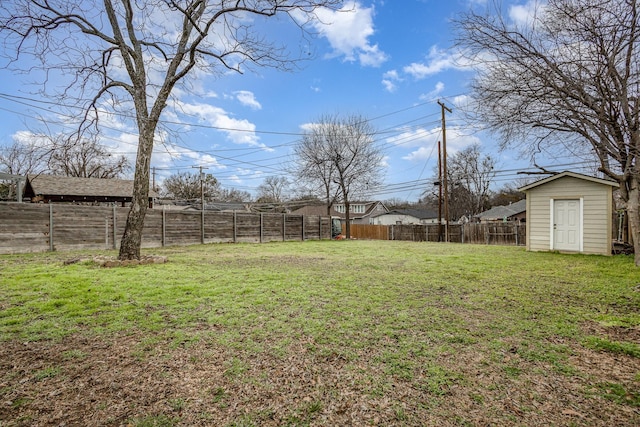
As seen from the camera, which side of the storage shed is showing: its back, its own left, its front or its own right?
front

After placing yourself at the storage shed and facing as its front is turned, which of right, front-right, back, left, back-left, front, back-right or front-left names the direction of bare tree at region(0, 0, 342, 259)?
front-right

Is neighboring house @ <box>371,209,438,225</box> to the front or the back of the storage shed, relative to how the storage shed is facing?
to the back

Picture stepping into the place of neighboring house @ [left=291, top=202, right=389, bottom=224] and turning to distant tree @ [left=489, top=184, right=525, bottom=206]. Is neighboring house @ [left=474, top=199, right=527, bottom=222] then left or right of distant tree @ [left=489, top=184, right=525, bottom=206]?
right

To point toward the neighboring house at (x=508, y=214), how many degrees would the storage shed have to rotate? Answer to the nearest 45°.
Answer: approximately 180°

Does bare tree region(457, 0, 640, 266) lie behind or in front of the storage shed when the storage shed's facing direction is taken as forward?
in front

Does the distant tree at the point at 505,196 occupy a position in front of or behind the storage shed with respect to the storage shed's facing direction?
behind
